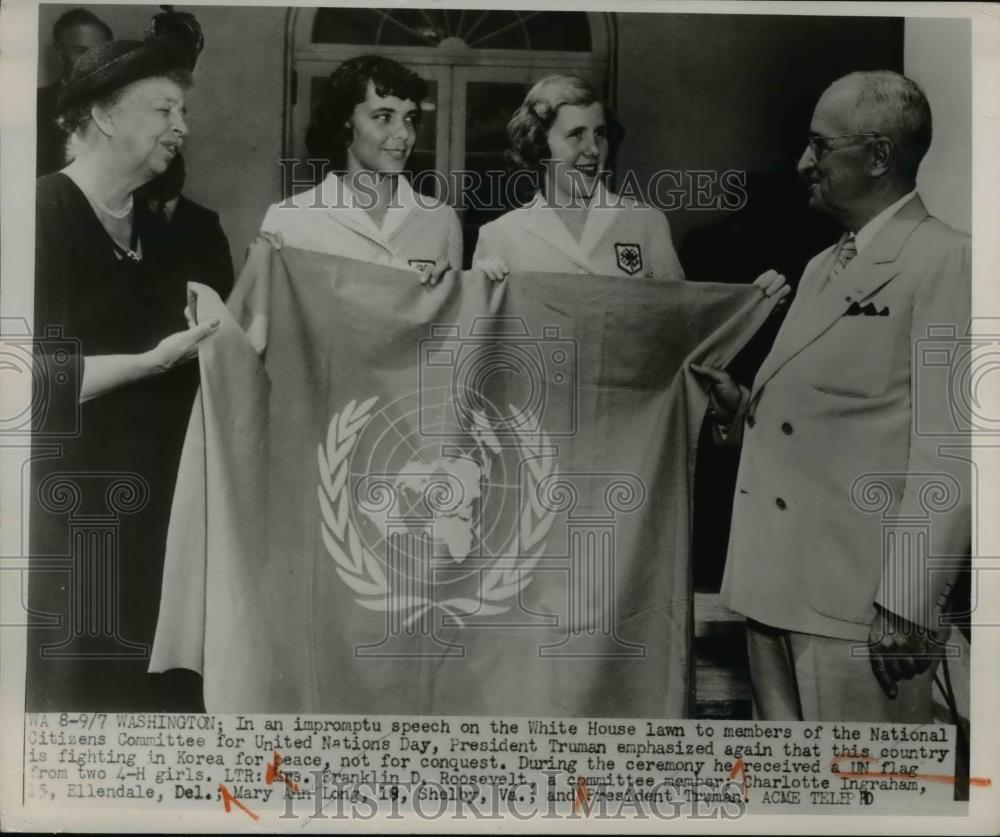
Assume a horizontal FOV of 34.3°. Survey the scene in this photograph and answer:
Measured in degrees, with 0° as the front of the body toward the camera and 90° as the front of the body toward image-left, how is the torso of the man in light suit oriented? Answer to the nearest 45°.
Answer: approximately 45°

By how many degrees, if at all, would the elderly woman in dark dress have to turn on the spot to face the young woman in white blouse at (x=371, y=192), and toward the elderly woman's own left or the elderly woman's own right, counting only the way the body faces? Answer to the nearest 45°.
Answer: approximately 45° to the elderly woman's own left

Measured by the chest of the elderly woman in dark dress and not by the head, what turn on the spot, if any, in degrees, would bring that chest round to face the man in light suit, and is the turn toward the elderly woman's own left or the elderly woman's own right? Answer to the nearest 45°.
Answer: approximately 45° to the elderly woman's own left

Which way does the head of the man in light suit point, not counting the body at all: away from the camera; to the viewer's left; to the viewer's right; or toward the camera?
to the viewer's left

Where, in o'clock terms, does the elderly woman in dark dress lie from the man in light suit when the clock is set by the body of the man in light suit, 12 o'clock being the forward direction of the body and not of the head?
The elderly woman in dark dress is roughly at 1 o'clock from the man in light suit.

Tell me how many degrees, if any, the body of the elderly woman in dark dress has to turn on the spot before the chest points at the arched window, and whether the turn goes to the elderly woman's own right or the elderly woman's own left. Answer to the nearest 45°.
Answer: approximately 45° to the elderly woman's own left
